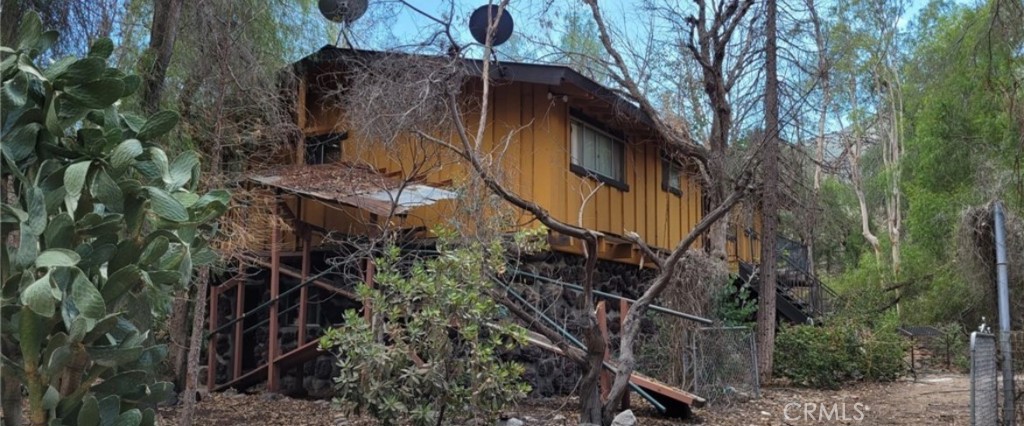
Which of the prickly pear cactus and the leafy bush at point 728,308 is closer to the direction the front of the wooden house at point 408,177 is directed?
the prickly pear cactus
